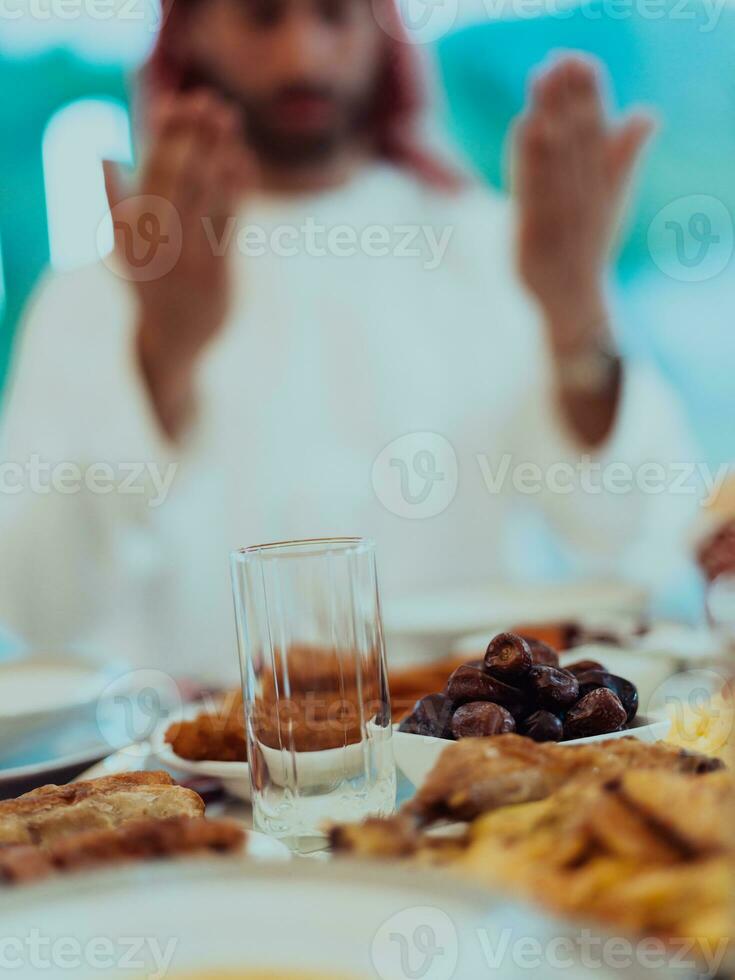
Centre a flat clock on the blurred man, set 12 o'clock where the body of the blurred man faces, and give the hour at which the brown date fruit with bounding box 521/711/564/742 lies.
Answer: The brown date fruit is roughly at 12 o'clock from the blurred man.

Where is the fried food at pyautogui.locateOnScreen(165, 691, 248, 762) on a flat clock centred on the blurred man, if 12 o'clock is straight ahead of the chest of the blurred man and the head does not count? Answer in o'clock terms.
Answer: The fried food is roughly at 12 o'clock from the blurred man.

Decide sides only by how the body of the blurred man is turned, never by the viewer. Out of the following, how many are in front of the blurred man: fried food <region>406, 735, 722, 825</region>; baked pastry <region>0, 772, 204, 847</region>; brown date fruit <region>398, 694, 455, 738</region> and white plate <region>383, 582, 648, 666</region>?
4

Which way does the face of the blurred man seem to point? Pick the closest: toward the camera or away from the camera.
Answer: toward the camera

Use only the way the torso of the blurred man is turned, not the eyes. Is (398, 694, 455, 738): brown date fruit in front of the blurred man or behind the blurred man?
in front

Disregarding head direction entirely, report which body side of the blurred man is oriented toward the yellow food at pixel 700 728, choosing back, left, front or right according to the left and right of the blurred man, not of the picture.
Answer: front

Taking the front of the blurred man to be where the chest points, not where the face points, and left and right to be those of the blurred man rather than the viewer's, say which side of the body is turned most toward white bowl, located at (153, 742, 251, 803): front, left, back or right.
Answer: front

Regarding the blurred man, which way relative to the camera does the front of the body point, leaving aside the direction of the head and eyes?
toward the camera

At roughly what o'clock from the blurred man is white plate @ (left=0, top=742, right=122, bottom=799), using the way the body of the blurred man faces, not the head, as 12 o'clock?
The white plate is roughly at 12 o'clock from the blurred man.

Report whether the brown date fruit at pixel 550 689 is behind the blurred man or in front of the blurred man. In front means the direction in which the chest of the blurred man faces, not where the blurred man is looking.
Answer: in front

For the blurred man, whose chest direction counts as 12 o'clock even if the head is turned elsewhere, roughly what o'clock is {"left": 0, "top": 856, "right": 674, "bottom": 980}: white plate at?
The white plate is roughly at 12 o'clock from the blurred man.

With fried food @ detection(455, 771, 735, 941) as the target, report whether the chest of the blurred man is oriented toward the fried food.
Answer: yes

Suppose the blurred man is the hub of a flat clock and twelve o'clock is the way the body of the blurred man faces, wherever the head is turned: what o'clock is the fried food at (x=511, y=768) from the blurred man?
The fried food is roughly at 12 o'clock from the blurred man.

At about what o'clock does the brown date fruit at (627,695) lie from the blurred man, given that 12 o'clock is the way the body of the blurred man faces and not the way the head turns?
The brown date fruit is roughly at 12 o'clock from the blurred man.

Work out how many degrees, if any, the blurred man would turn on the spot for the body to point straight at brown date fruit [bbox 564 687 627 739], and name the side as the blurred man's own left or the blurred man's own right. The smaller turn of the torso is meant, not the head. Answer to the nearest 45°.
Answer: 0° — they already face it
